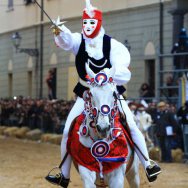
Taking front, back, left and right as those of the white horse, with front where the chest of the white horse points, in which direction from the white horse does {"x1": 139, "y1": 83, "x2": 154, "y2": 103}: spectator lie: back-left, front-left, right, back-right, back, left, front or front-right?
back

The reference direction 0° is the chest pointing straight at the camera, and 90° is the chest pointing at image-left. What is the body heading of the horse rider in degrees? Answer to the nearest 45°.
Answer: approximately 0°

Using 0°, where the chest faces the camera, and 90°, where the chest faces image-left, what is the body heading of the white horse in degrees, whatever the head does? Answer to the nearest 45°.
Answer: approximately 0°

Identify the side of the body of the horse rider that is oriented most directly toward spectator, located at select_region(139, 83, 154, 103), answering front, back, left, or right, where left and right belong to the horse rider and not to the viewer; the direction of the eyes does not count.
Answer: back
